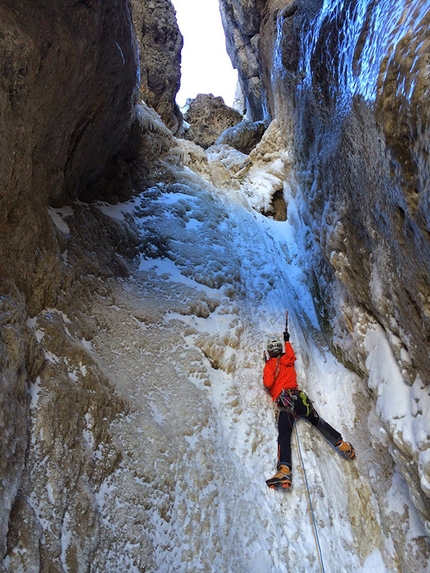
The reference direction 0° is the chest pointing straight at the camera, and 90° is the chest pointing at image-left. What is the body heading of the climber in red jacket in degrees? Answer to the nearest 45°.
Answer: approximately 180°
